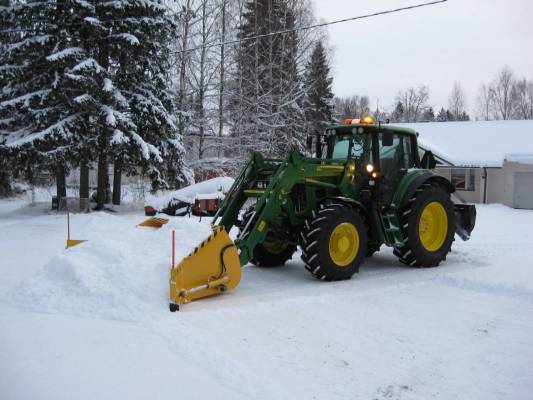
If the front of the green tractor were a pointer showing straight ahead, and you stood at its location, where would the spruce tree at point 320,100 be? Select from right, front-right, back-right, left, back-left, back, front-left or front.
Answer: back-right

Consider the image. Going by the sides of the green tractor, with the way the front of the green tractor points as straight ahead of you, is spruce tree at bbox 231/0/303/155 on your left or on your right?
on your right

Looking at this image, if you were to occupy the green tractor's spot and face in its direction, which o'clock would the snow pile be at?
The snow pile is roughly at 12 o'clock from the green tractor.

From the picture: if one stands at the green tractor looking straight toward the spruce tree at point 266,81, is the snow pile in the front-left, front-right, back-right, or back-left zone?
back-left

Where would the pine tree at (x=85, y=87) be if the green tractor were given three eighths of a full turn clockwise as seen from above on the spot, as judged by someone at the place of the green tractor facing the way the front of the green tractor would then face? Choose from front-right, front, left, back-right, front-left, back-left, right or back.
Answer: front-left

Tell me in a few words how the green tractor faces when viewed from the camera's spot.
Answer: facing the viewer and to the left of the viewer
